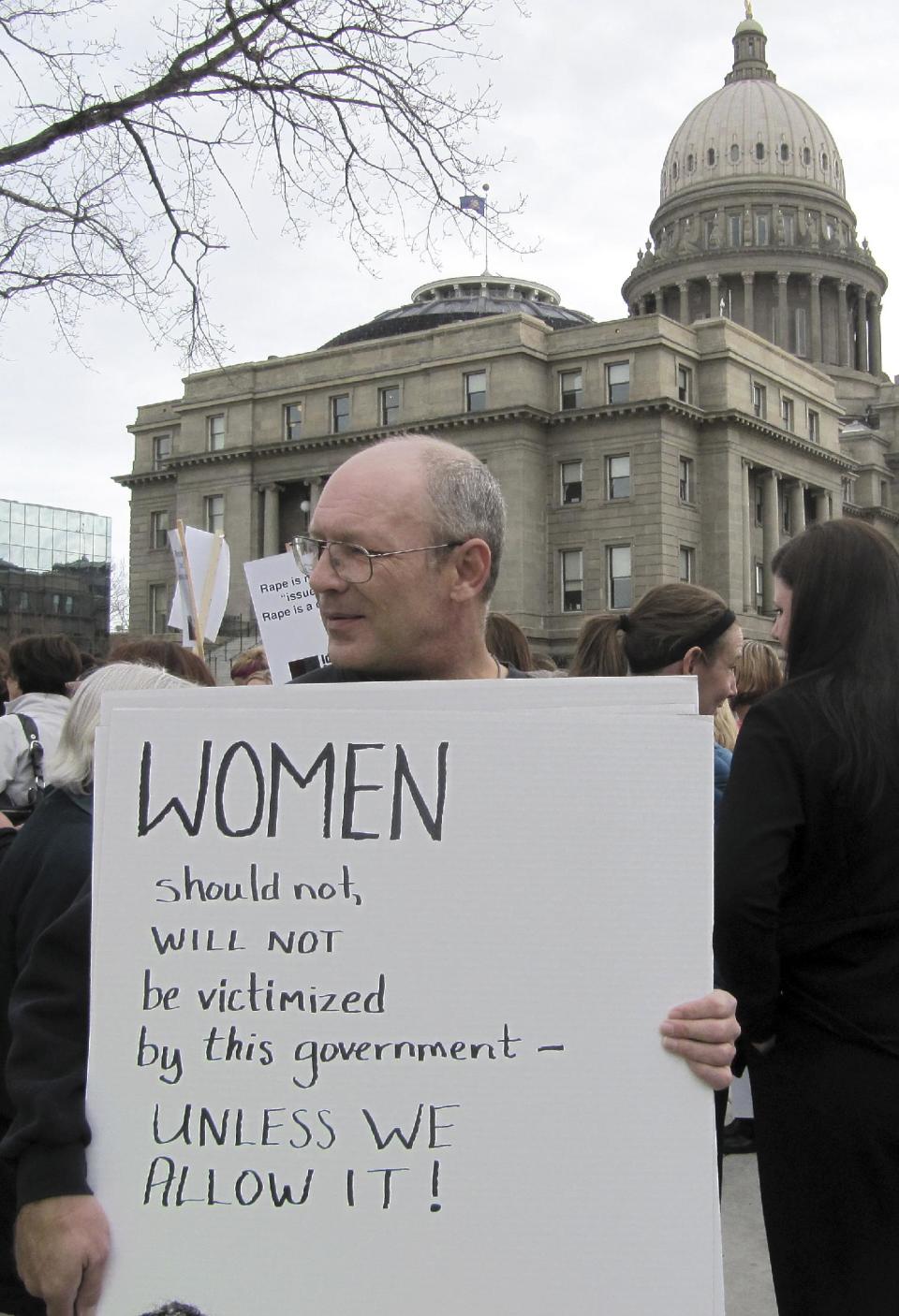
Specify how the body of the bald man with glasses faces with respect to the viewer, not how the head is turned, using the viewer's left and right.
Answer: facing the viewer and to the left of the viewer

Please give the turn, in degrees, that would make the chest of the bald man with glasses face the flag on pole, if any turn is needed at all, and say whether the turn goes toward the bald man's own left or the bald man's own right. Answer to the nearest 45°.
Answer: approximately 135° to the bald man's own right

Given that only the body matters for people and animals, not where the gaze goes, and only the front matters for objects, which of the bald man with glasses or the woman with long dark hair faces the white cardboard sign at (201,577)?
the woman with long dark hair

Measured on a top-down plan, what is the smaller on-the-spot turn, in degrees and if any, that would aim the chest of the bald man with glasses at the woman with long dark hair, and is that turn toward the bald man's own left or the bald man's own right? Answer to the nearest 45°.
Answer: approximately 135° to the bald man's own left

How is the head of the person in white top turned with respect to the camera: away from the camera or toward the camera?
away from the camera

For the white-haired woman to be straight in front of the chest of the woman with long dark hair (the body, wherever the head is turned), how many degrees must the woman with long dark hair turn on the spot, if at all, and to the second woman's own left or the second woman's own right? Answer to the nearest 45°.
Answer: approximately 90° to the second woman's own left

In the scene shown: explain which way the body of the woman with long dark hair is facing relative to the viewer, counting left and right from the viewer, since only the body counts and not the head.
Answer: facing away from the viewer and to the left of the viewer
